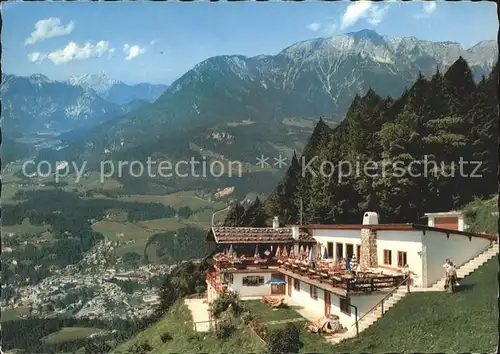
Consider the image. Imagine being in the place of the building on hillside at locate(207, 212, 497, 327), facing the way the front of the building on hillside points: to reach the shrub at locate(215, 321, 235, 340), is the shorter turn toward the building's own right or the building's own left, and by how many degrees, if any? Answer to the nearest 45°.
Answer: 0° — it already faces it

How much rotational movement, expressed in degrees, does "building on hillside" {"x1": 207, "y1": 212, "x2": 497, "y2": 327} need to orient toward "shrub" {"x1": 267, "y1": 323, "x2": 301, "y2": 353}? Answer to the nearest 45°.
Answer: approximately 45° to its left

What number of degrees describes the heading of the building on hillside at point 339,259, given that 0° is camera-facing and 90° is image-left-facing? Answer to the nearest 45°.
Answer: approximately 45°

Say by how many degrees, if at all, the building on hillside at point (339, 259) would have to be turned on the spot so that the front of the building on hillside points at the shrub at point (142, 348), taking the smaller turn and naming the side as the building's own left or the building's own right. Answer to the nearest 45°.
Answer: approximately 45° to the building's own right

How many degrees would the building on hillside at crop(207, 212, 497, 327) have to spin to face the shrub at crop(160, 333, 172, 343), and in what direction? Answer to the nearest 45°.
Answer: approximately 45° to its right
